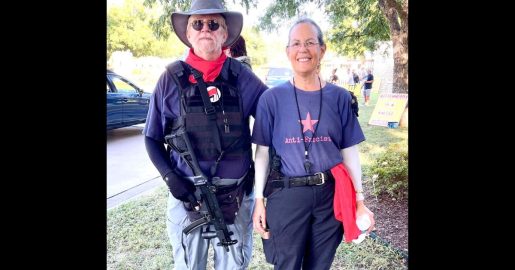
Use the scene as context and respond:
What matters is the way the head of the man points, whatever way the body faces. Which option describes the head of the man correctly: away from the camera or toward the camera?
toward the camera

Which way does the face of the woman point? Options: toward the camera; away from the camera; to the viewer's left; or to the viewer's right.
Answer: toward the camera

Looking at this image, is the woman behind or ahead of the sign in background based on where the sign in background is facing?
ahead

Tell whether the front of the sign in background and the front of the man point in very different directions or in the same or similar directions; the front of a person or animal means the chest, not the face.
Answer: same or similar directions

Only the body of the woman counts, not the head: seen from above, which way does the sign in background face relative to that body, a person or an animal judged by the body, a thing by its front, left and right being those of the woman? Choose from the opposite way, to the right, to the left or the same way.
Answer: the same way

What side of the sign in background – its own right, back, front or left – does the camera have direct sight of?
front

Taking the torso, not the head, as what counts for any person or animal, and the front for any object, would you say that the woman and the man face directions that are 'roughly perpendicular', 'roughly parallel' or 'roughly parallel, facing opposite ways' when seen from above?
roughly parallel

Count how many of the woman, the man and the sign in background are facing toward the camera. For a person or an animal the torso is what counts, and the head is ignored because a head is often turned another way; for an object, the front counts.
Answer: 3

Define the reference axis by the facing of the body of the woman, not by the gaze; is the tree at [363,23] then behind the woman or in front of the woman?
behind
